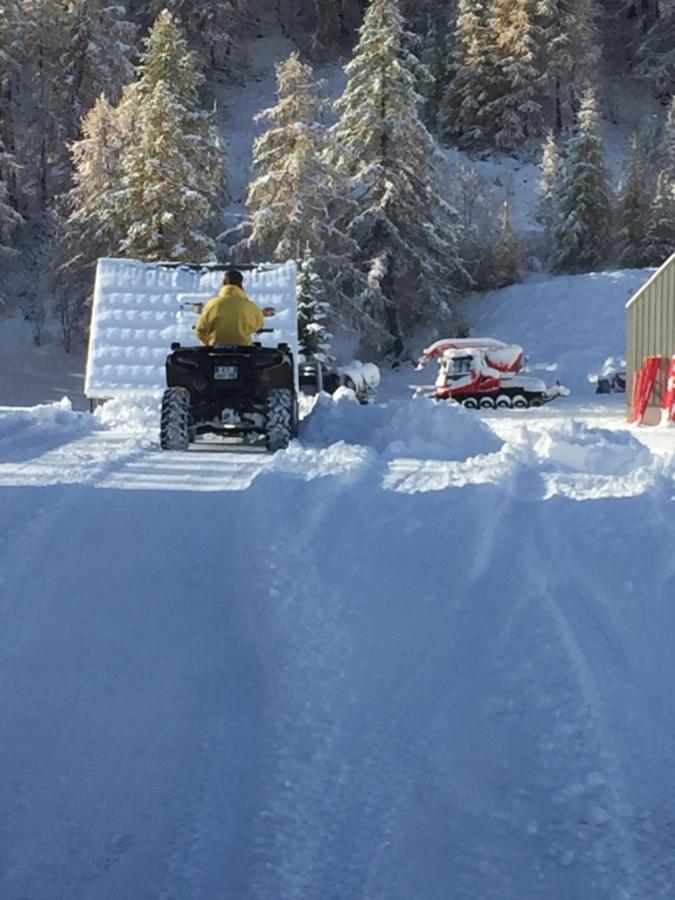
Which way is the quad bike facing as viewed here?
away from the camera

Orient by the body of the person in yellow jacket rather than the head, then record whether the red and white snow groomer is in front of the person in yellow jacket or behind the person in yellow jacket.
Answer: in front

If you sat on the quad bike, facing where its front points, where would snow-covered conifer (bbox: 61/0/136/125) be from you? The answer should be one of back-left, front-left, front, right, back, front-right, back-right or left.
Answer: front

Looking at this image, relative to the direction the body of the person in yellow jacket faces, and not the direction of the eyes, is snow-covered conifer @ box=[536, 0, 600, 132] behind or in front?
in front

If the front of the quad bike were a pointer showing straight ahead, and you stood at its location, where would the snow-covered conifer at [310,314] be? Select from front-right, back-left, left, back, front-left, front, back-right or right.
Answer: front

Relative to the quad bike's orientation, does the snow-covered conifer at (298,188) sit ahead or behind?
ahead

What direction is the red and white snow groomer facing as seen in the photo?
to the viewer's left

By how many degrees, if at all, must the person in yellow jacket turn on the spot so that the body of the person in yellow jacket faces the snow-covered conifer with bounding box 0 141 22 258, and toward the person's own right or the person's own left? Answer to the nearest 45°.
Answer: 0° — they already face it

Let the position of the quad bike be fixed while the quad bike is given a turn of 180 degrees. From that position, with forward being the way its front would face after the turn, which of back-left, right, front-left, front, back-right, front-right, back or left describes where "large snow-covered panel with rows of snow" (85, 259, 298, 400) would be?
back

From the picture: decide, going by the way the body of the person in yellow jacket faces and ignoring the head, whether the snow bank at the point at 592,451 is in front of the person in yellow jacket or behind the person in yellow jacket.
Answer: behind

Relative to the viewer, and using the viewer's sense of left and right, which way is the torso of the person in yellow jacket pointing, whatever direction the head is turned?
facing away from the viewer

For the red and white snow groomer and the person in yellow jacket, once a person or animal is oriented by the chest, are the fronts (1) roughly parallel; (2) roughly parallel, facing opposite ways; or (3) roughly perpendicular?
roughly perpendicular

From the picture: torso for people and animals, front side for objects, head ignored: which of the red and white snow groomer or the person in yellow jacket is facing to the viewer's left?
the red and white snow groomer
